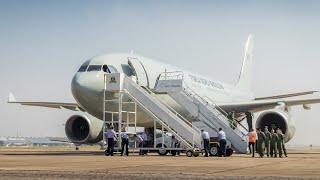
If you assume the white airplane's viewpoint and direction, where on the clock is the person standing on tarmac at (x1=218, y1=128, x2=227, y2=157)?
The person standing on tarmac is roughly at 9 o'clock from the white airplane.

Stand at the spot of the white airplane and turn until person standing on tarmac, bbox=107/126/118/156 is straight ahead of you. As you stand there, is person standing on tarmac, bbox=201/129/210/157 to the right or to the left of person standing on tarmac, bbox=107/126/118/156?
left

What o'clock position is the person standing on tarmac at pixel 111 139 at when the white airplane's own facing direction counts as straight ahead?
The person standing on tarmac is roughly at 11 o'clock from the white airplane.

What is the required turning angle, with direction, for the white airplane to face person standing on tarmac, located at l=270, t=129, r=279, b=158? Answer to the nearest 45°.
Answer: approximately 90° to its left

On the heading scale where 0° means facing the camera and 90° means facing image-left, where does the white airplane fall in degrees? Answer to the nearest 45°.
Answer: approximately 45°
